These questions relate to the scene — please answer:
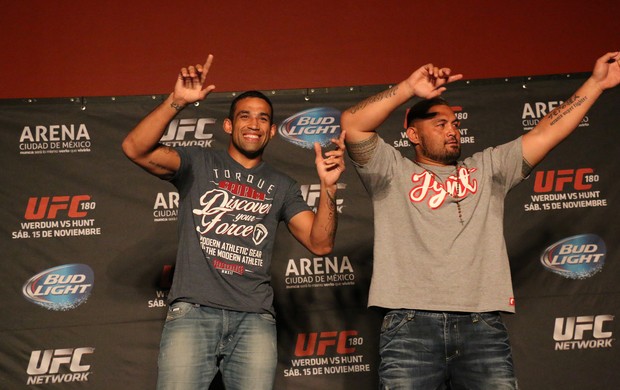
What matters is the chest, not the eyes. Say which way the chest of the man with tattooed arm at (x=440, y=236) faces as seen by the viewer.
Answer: toward the camera

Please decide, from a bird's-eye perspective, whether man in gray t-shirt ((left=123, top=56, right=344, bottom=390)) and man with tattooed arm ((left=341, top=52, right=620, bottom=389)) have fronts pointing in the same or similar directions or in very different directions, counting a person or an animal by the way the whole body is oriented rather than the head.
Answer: same or similar directions

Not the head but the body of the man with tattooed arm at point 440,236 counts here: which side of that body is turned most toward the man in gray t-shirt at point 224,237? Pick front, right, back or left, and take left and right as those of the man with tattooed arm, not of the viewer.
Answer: right

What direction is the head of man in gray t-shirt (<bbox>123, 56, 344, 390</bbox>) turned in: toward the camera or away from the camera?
toward the camera

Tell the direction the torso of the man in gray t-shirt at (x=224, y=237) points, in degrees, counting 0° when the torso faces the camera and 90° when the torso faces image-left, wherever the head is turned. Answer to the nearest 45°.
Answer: approximately 0°

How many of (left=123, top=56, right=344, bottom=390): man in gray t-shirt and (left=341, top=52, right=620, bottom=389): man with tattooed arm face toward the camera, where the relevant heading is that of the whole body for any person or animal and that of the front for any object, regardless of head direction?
2

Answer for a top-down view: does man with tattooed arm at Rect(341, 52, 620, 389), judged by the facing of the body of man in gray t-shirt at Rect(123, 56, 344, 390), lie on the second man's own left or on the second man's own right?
on the second man's own left
